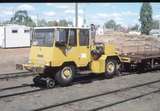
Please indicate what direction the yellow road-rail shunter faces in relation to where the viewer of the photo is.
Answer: facing the viewer and to the left of the viewer

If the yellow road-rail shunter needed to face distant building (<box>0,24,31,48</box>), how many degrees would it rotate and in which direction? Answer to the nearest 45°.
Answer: approximately 135° to its right
